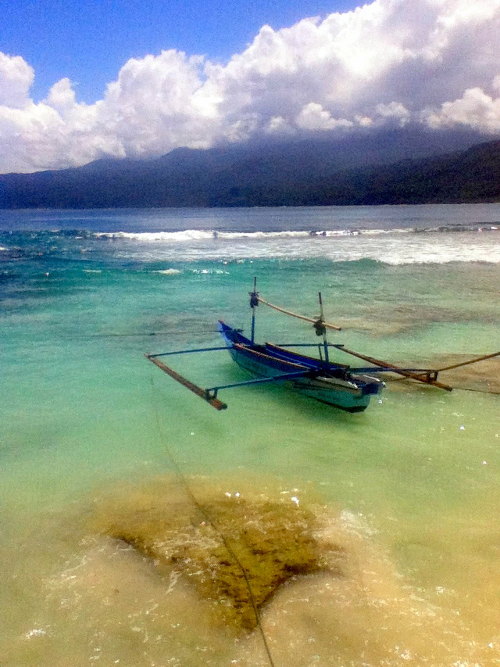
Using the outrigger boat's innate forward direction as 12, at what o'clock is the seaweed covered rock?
The seaweed covered rock is roughly at 8 o'clock from the outrigger boat.

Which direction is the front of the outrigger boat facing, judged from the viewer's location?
facing away from the viewer and to the left of the viewer

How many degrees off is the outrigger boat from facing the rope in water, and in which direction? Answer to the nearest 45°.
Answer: approximately 135° to its left
